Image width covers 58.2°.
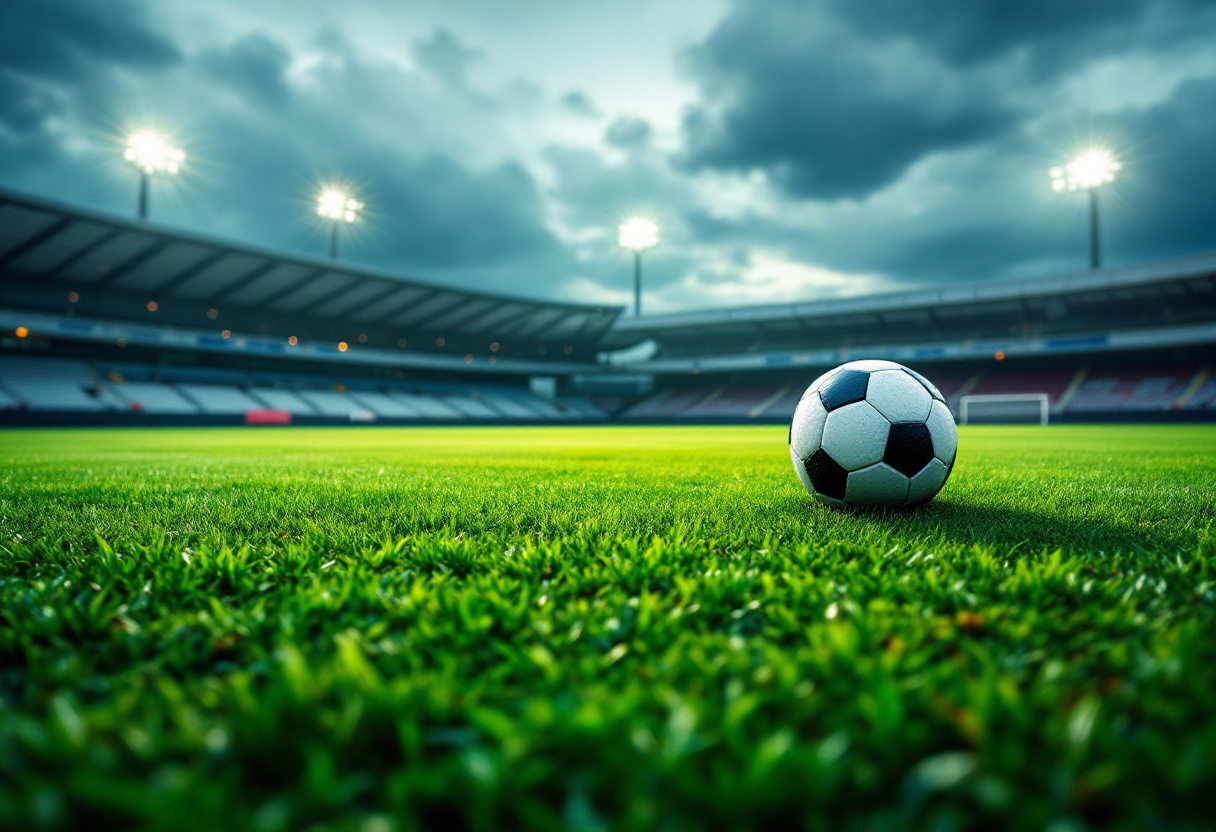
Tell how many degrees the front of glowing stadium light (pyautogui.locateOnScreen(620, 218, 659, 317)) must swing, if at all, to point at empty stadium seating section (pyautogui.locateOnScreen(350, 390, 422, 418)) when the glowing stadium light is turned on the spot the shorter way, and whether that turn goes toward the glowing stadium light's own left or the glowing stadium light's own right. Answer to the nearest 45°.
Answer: approximately 45° to the glowing stadium light's own right

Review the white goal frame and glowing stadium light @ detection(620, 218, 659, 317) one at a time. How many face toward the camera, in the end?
2

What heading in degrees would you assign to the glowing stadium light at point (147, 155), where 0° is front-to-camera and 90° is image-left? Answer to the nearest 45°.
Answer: approximately 315°

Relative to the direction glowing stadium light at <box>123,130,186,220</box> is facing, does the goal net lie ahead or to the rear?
ahead

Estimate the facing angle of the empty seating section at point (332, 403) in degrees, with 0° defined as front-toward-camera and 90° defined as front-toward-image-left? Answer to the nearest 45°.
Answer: approximately 315°

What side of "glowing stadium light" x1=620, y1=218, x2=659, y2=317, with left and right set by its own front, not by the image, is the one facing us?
front

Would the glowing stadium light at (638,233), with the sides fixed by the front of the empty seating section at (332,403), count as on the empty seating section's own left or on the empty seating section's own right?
on the empty seating section's own left

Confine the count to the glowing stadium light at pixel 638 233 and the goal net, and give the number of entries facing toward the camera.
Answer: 2

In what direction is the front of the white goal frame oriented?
toward the camera

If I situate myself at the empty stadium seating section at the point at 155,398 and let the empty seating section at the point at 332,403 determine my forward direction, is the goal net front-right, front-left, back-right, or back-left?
front-right
